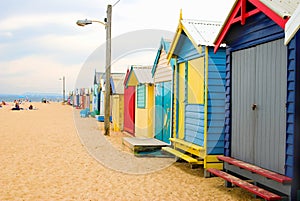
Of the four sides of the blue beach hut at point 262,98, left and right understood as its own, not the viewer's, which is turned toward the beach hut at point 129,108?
right

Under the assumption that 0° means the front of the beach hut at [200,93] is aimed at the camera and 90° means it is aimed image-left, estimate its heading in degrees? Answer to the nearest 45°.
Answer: approximately 45°

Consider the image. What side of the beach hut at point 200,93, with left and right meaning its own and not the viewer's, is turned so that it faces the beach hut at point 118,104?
right

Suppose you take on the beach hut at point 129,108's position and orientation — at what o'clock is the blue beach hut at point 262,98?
The blue beach hut is roughly at 10 o'clock from the beach hut.

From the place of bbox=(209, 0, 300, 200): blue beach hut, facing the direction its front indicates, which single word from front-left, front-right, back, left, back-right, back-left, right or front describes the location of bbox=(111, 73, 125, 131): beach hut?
right
